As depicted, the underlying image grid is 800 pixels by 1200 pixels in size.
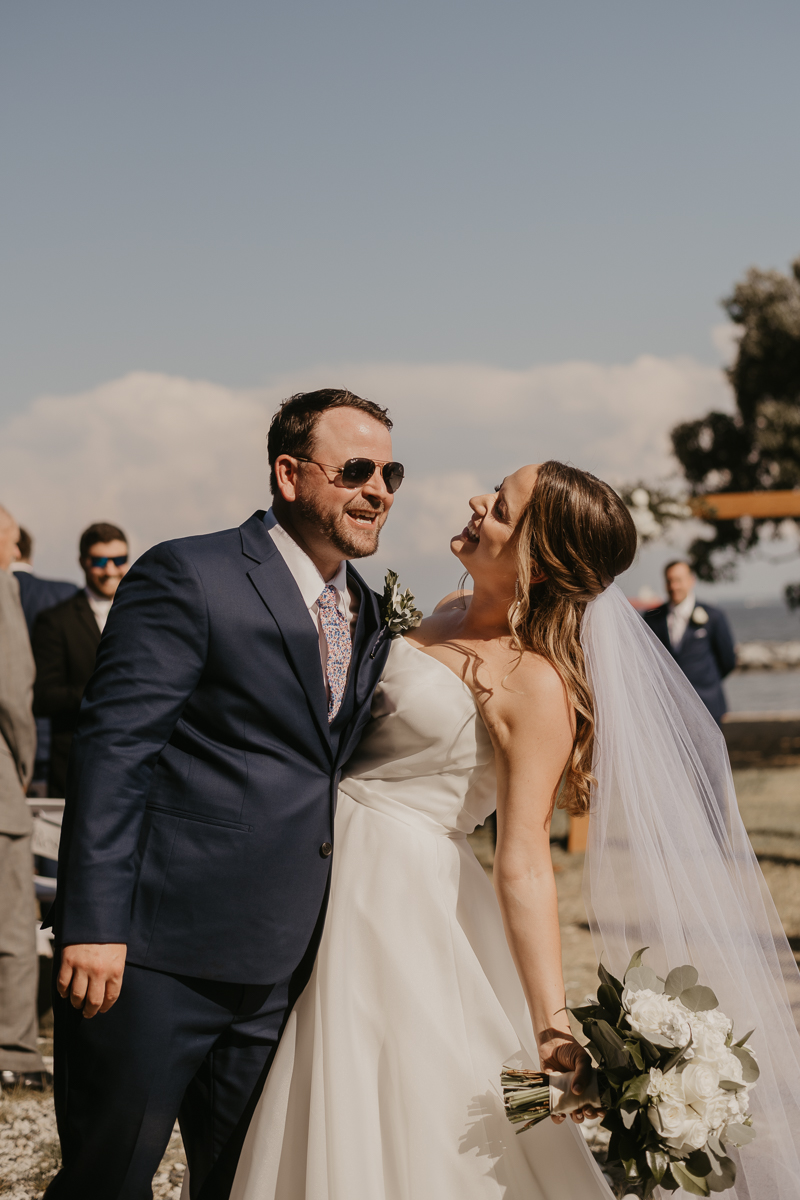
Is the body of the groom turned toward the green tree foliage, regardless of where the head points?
no

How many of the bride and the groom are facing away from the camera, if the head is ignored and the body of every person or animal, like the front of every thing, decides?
0

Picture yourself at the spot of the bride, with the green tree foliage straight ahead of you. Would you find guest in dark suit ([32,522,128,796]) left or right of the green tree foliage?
left

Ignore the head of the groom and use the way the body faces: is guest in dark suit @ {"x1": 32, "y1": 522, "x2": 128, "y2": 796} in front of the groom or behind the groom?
behind

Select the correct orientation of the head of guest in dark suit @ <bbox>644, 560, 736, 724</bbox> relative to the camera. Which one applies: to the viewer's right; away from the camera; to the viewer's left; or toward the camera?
toward the camera

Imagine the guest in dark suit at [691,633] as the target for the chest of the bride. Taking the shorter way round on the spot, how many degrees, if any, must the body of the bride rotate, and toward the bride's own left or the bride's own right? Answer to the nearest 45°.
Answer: approximately 135° to the bride's own right

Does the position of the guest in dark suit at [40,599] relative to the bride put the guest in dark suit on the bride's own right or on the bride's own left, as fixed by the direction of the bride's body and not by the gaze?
on the bride's own right

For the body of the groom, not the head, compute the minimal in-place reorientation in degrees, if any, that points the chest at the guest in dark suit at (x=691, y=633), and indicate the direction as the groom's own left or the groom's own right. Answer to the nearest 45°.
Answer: approximately 90° to the groom's own left

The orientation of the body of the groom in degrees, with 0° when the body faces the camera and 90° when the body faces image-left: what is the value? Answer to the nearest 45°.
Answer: approximately 315°

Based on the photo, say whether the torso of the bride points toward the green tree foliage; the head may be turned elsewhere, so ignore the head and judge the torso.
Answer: no

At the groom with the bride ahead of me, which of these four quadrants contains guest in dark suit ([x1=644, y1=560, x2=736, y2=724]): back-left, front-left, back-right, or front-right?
front-left

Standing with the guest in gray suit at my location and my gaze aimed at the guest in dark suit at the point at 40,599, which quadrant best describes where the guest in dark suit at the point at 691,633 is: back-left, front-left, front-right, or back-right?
front-right

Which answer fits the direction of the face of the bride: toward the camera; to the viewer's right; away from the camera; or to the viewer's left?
to the viewer's left

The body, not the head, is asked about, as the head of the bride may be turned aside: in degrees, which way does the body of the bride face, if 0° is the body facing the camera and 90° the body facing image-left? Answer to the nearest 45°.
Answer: approximately 45°

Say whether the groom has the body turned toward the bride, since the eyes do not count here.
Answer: no

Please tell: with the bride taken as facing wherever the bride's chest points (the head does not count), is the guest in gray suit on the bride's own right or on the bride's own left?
on the bride's own right

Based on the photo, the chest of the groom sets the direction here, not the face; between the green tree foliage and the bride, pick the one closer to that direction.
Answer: the bride

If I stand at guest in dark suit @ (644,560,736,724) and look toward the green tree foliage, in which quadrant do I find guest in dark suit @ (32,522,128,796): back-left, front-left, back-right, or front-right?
back-left
